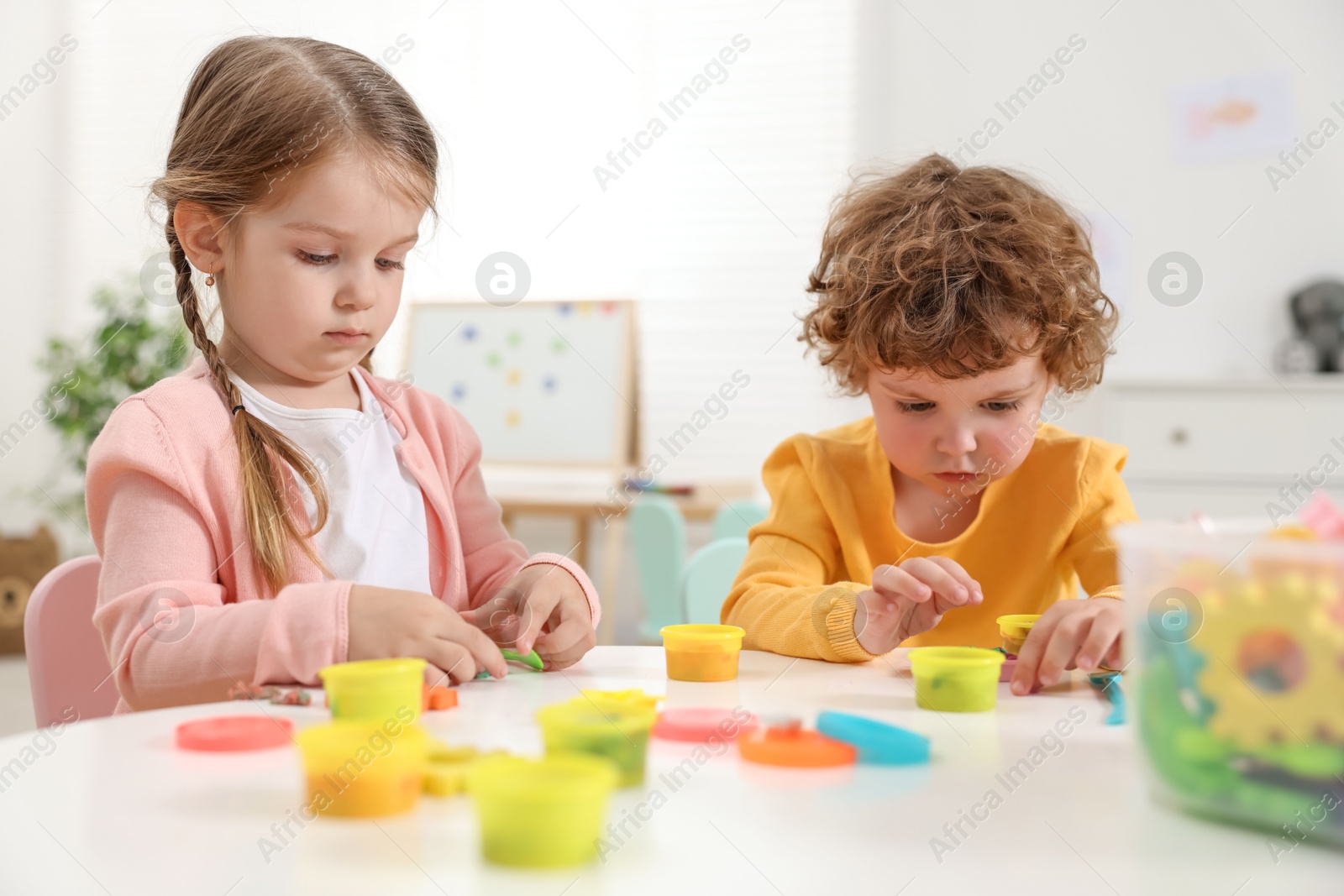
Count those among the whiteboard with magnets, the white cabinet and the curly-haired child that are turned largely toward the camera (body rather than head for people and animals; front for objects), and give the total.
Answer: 3

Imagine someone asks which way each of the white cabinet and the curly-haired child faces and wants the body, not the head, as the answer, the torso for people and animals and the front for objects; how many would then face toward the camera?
2

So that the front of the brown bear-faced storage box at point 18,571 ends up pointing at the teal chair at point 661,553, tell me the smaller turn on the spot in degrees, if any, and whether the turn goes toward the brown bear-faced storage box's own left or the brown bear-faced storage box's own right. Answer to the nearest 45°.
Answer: approximately 45° to the brown bear-faced storage box's own left

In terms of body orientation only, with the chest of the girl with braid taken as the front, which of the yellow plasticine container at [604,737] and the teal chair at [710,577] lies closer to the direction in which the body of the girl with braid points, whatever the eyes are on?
the yellow plasticine container

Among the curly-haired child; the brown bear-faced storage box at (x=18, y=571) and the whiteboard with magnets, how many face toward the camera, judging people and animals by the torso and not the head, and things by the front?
3

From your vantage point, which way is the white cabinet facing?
toward the camera

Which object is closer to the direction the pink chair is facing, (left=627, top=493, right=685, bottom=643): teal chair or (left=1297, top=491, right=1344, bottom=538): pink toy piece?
the pink toy piece

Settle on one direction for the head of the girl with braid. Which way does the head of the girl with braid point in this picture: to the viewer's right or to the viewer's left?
to the viewer's right

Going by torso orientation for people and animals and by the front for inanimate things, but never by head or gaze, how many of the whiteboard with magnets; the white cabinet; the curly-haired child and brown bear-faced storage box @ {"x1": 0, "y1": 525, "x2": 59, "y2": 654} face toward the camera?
4

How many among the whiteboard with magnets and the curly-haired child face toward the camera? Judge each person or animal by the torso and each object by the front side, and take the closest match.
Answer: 2

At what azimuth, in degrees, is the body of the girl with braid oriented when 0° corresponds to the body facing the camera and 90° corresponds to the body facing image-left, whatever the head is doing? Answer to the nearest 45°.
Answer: approximately 315°

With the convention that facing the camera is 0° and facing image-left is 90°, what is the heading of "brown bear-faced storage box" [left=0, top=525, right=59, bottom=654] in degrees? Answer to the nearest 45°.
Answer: approximately 0°

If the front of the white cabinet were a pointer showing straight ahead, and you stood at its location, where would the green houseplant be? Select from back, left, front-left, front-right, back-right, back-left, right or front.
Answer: right

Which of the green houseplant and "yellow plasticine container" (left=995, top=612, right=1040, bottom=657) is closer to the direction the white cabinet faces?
the yellow plasticine container

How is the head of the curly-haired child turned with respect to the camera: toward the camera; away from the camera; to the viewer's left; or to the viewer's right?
toward the camera
